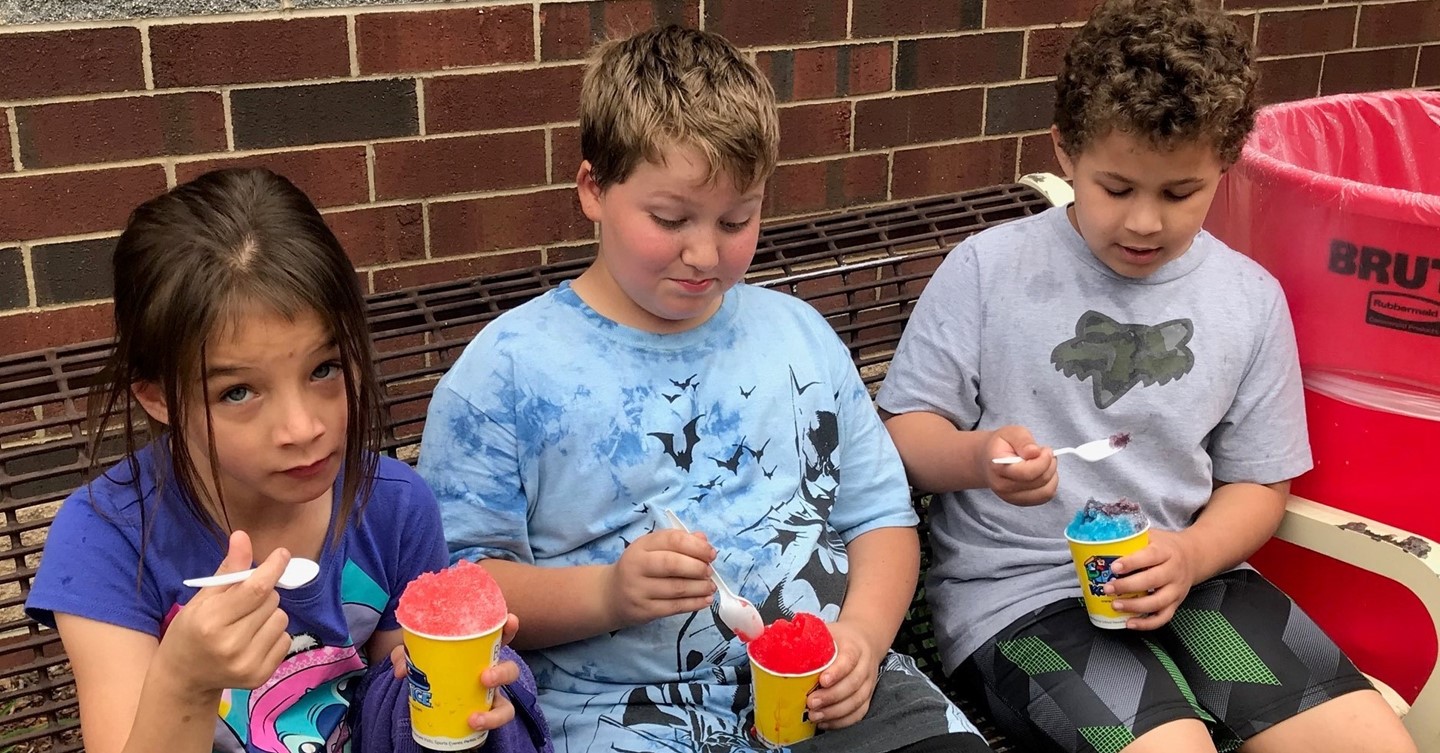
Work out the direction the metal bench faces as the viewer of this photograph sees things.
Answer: facing the viewer and to the right of the viewer
